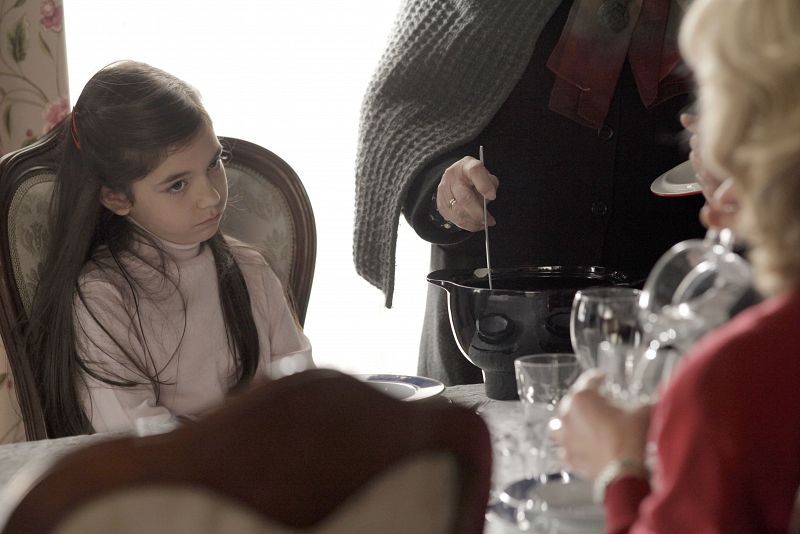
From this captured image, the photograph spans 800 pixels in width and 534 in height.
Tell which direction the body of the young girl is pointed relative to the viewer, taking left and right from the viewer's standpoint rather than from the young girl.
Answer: facing the viewer and to the right of the viewer

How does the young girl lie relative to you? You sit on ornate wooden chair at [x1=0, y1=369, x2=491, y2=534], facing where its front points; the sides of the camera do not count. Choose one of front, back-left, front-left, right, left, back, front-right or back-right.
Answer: front-right

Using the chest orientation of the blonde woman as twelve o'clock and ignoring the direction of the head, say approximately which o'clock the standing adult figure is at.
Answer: The standing adult figure is roughly at 1 o'clock from the blonde woman.

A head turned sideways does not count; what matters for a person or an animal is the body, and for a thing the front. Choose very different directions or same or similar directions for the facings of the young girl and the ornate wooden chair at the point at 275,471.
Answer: very different directions

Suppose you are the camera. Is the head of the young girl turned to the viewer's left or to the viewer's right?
to the viewer's right

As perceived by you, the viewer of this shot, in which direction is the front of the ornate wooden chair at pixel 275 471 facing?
facing away from the viewer and to the left of the viewer

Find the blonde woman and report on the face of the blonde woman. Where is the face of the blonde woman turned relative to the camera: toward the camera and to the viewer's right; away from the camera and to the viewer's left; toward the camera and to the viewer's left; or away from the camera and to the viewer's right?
away from the camera and to the viewer's left

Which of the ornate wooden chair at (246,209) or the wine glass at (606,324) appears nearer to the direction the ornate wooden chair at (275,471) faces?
the ornate wooden chair

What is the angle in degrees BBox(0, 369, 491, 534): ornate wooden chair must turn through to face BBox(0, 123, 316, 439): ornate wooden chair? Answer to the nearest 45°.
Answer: approximately 45° to its right

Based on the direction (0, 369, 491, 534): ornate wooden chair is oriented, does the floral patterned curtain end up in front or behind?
in front

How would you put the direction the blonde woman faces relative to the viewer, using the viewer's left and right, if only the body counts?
facing away from the viewer and to the left of the viewer

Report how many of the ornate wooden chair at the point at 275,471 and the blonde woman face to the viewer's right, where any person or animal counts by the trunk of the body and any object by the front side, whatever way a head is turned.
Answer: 0
